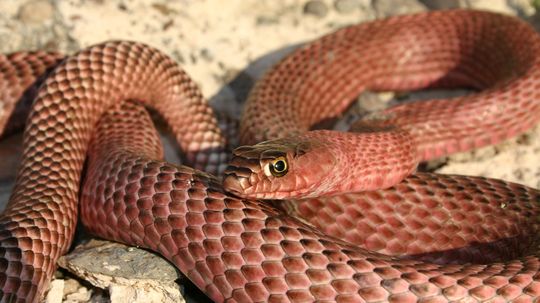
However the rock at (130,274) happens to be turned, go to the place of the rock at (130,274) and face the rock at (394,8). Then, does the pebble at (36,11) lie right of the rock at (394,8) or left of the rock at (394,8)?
left

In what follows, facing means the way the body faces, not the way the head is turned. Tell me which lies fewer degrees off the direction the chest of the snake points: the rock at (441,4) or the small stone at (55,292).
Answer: the small stone

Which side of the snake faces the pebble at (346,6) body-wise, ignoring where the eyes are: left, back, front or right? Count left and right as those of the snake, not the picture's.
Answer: right

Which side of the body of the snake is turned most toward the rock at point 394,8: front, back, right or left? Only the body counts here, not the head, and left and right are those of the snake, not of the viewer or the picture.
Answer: right

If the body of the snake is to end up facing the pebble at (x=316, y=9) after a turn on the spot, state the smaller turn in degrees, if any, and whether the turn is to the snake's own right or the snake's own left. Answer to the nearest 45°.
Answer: approximately 90° to the snake's own right

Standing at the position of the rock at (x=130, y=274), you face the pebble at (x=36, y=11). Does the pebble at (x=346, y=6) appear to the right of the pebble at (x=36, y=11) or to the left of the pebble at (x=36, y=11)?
right

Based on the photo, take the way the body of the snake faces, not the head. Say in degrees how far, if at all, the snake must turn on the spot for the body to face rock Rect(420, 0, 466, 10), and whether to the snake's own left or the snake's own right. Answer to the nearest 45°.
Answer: approximately 135° to the snake's own right

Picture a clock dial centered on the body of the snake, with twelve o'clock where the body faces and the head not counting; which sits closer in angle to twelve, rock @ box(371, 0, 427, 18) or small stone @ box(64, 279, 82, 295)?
the small stone

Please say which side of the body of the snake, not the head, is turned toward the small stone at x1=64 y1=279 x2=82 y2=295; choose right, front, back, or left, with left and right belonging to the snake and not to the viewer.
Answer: front

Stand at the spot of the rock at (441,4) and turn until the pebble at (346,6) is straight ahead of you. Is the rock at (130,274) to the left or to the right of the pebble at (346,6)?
left

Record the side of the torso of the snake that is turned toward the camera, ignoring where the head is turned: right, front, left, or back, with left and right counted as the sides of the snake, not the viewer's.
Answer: left
